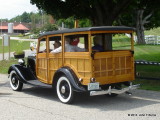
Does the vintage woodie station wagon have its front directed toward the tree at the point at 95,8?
no

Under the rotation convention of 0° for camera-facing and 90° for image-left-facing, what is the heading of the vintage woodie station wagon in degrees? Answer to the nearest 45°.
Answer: approximately 135°

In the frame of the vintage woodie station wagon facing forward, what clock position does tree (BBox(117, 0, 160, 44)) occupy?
The tree is roughly at 2 o'clock from the vintage woodie station wagon.
